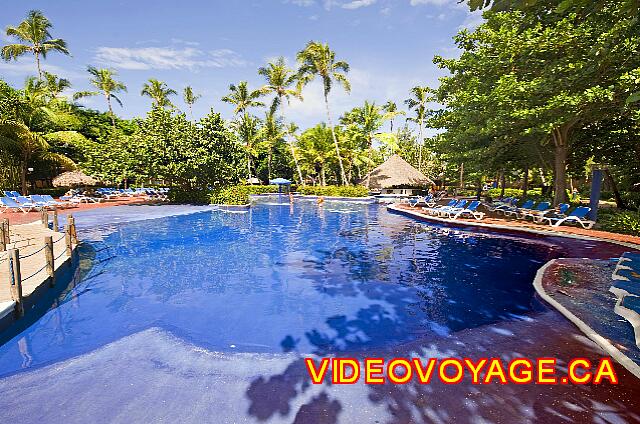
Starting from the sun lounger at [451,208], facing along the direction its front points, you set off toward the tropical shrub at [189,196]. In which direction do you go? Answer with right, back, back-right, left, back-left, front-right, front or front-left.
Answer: front-right

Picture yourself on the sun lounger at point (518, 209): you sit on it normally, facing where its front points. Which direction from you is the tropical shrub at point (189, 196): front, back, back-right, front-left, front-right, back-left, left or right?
front-right

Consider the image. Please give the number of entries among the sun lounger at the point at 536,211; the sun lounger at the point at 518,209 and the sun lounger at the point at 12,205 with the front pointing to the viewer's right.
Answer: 1

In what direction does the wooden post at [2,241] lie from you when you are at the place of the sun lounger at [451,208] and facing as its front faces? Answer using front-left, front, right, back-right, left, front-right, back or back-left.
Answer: front

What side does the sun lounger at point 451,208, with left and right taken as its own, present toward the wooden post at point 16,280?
front

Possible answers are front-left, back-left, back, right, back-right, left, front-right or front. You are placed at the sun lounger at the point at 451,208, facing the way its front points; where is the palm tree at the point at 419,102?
back-right

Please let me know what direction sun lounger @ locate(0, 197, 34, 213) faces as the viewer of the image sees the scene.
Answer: facing to the right of the viewer

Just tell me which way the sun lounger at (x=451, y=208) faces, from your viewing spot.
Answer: facing the viewer and to the left of the viewer

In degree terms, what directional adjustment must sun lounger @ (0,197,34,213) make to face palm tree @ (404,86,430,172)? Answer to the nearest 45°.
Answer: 0° — it already faces it

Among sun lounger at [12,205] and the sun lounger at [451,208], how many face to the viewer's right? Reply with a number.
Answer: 1

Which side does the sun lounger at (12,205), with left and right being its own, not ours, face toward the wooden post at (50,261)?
right

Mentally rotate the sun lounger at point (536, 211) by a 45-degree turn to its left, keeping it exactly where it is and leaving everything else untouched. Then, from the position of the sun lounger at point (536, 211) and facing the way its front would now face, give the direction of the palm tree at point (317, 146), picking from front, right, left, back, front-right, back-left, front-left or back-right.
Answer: back-right

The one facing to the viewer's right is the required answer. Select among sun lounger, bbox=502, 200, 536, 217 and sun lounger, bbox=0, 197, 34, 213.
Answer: sun lounger, bbox=0, 197, 34, 213

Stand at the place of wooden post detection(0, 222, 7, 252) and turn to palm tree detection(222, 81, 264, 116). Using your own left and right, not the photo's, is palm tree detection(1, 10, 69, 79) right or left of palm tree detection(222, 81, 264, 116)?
left

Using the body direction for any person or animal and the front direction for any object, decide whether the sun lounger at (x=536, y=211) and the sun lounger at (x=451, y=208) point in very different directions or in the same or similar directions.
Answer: same or similar directions

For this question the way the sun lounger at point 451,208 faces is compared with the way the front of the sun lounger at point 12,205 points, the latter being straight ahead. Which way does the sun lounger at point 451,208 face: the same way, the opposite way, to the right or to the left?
the opposite way

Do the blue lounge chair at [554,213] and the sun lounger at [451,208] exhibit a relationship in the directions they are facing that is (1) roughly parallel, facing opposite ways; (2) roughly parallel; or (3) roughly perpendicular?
roughly parallel
